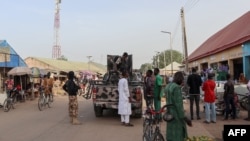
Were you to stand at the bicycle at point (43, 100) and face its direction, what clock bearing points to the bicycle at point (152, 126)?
the bicycle at point (152, 126) is roughly at 10 o'clock from the bicycle at point (43, 100).

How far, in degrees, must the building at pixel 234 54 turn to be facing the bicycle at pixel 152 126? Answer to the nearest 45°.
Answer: approximately 45° to its left

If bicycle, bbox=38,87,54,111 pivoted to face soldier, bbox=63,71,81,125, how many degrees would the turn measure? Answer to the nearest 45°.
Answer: approximately 45° to its left

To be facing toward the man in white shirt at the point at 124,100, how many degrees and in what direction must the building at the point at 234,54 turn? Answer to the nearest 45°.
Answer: approximately 45° to its left

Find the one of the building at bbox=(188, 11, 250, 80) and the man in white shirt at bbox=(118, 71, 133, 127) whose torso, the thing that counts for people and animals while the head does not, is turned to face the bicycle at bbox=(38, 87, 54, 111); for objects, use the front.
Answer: the building

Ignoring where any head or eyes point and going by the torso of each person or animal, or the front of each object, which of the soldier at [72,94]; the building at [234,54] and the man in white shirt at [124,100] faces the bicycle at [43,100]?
the building

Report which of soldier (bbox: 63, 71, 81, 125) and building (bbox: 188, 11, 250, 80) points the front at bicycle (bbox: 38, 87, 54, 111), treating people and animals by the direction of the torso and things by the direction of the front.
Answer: the building
